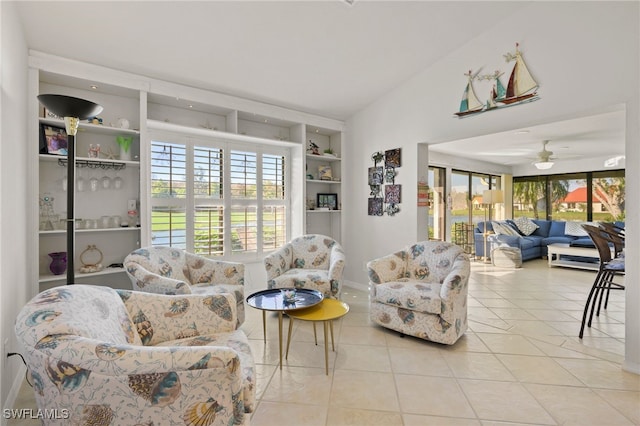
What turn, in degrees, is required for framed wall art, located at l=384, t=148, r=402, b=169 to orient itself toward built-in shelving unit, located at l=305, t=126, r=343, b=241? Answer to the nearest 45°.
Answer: approximately 90° to its right

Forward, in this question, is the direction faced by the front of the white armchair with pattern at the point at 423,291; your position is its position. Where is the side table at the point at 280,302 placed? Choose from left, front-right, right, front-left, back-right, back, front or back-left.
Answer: front

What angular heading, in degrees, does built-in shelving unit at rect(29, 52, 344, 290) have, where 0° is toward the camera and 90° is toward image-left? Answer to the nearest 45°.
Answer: approximately 315°

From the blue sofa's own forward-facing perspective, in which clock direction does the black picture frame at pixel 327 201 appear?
The black picture frame is roughly at 1 o'clock from the blue sofa.

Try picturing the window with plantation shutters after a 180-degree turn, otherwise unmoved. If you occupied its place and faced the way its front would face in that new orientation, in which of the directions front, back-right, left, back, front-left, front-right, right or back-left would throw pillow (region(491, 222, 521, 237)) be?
back-right

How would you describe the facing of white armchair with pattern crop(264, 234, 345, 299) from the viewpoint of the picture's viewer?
facing the viewer and to the left of the viewer

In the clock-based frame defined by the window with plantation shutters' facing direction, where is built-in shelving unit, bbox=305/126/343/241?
The built-in shelving unit is roughly at 10 o'clock from the window with plantation shutters.

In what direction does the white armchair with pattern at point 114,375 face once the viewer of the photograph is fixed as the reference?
facing to the right of the viewer

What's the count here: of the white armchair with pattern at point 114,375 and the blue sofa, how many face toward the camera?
1

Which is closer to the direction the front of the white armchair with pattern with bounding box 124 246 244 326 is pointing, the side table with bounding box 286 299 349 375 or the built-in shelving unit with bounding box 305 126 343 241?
the side table

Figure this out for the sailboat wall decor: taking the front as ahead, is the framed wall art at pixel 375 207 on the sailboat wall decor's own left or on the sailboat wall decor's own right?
on the sailboat wall decor's own right

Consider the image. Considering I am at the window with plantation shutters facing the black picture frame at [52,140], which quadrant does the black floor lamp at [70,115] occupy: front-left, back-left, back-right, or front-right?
front-left

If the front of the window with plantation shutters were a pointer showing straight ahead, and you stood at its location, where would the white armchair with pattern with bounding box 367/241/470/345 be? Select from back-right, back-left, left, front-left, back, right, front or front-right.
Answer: front

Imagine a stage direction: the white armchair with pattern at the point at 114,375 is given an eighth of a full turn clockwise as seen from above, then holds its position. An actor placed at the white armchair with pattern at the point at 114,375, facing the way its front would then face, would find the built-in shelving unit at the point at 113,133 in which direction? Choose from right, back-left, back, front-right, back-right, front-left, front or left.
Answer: back-left
